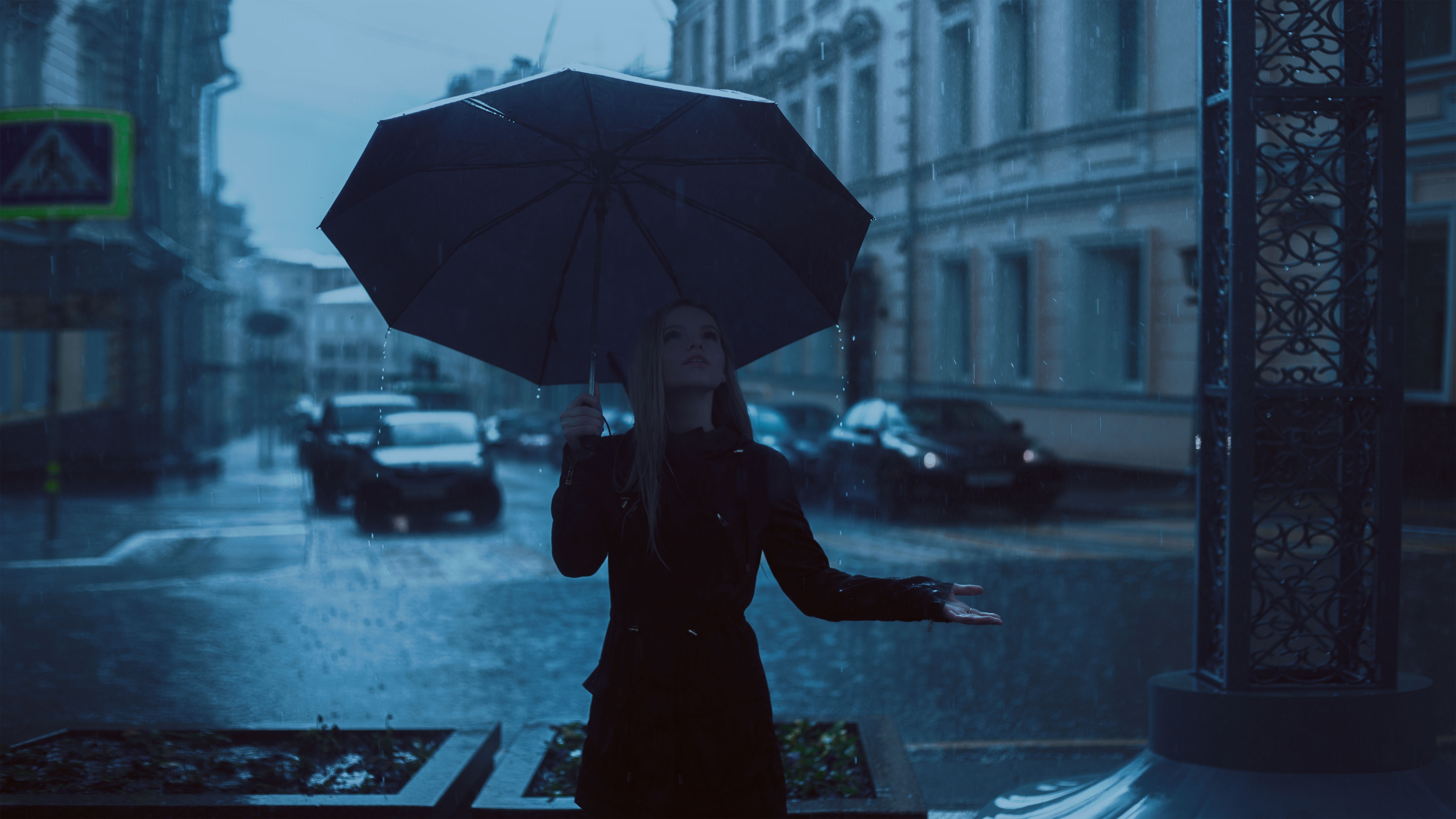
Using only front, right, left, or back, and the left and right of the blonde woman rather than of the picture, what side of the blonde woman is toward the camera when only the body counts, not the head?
front

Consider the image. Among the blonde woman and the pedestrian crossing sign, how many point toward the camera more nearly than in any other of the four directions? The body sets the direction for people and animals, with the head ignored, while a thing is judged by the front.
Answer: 2

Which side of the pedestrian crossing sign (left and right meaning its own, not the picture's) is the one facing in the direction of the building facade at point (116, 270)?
back

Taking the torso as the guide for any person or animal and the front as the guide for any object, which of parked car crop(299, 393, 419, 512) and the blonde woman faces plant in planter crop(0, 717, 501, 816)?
the parked car

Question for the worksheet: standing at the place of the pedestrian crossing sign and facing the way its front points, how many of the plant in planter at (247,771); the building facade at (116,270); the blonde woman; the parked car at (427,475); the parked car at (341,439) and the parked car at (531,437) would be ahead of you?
2

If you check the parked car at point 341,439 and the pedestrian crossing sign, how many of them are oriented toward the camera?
2

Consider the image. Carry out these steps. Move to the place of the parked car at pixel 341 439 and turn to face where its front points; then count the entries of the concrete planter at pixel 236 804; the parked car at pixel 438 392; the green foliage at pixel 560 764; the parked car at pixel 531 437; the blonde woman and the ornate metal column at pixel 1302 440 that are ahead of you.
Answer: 4

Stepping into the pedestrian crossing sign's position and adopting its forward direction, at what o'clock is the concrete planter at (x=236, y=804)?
The concrete planter is roughly at 12 o'clock from the pedestrian crossing sign.

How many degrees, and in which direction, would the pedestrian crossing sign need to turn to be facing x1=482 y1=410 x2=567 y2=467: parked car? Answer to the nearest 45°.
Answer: approximately 135° to its left

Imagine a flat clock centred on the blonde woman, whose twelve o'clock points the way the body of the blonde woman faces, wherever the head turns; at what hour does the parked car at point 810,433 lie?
The parked car is roughly at 6 o'clock from the blonde woman.

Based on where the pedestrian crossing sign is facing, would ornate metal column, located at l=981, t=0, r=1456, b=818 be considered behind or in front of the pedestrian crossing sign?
in front

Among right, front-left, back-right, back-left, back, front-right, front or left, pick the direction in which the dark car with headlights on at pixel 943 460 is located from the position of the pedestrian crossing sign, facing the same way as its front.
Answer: left
